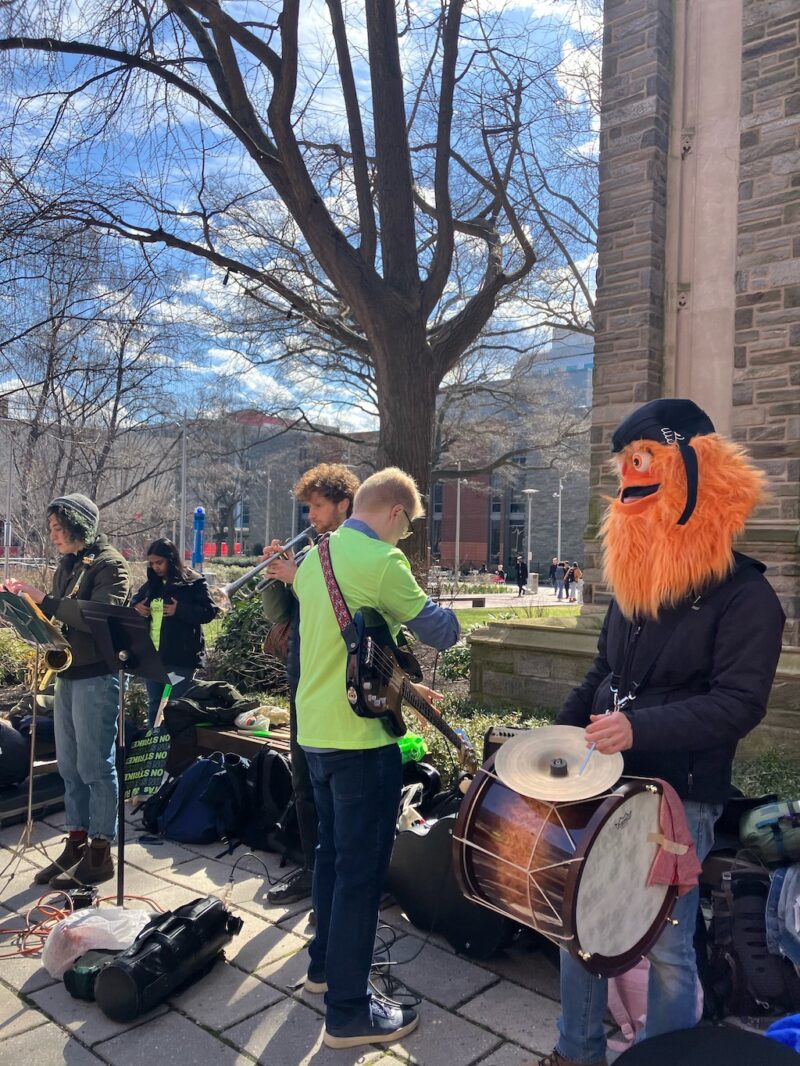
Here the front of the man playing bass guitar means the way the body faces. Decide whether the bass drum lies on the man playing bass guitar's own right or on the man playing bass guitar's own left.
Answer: on the man playing bass guitar's own right

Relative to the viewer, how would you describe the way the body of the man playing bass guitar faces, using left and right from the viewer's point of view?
facing away from the viewer and to the right of the viewer

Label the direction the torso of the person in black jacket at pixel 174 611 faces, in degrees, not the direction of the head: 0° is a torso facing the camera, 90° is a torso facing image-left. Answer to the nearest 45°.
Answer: approximately 45°

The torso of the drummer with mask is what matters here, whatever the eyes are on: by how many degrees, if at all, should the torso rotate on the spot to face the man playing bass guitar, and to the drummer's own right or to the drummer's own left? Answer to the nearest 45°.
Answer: approximately 45° to the drummer's own right

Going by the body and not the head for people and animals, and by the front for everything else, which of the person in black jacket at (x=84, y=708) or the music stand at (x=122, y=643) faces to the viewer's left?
the person in black jacket

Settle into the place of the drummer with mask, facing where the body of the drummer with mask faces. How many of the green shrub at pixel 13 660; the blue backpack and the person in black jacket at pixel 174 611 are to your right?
3

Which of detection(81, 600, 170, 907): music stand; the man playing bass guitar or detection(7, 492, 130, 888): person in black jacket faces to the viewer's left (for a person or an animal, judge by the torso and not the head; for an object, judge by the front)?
the person in black jacket

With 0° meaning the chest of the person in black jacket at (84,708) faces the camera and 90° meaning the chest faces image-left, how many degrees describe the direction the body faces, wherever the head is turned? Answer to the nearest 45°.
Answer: approximately 90°
